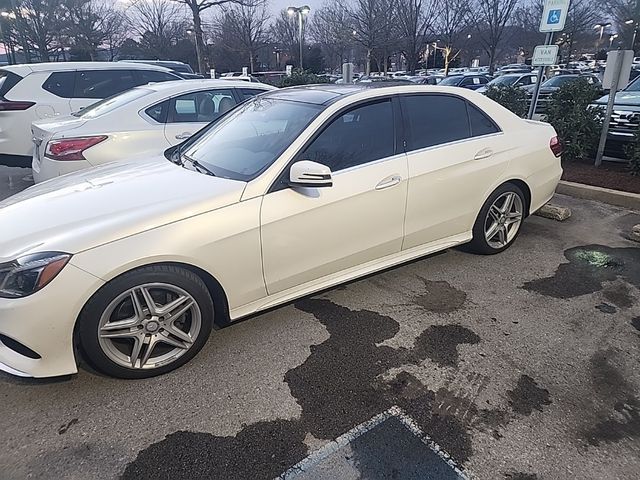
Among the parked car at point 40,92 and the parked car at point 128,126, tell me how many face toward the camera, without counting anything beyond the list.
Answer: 0

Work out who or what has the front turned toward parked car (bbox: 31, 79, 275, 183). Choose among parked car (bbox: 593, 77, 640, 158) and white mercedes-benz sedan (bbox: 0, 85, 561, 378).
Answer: parked car (bbox: 593, 77, 640, 158)

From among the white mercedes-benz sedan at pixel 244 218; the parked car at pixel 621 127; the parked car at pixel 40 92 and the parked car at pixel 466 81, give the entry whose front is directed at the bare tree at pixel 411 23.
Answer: the parked car at pixel 40 92

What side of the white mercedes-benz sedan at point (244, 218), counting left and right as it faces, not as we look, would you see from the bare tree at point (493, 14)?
back

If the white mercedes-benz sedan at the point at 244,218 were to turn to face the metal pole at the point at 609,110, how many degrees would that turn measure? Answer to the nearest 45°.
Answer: approximately 180°

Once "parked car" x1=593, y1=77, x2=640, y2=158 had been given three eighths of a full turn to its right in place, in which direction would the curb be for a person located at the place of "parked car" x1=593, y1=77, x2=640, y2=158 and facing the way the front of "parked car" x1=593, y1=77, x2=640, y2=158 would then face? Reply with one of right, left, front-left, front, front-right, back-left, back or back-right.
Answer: back

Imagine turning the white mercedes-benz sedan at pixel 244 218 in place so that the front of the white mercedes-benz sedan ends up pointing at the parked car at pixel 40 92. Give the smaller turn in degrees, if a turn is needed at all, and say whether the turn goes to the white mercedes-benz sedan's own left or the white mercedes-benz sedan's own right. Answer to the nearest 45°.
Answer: approximately 90° to the white mercedes-benz sedan's own right

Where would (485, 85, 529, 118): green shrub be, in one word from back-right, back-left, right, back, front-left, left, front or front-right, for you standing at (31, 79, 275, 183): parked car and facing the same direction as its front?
front-right

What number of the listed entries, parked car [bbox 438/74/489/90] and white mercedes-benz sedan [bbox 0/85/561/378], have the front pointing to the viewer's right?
0

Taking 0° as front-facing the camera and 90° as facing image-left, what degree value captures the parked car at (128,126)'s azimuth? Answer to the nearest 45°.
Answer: approximately 225°

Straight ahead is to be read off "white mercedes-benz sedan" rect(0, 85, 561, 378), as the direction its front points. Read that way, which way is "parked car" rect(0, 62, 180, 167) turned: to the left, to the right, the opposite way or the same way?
the opposite way

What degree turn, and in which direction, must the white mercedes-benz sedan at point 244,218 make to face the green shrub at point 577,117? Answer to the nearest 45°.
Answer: approximately 180°

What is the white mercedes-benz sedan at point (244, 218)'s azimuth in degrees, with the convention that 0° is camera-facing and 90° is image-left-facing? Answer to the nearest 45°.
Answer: approximately 45°

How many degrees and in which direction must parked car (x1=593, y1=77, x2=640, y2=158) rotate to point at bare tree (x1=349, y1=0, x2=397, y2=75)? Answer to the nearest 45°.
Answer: approximately 90° to its right
